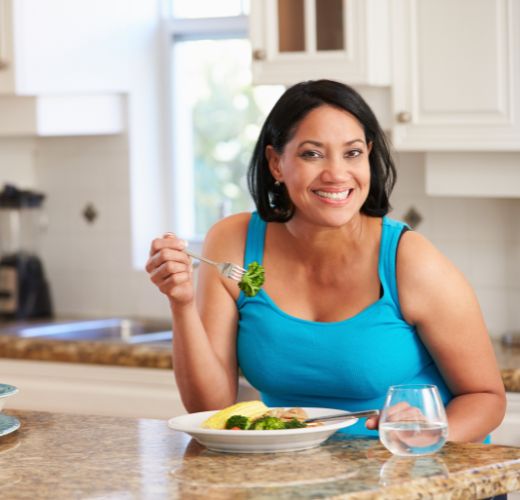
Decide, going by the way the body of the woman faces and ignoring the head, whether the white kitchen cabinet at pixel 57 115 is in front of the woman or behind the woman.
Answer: behind

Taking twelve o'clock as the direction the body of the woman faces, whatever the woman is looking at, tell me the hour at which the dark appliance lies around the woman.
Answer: The dark appliance is roughly at 5 o'clock from the woman.

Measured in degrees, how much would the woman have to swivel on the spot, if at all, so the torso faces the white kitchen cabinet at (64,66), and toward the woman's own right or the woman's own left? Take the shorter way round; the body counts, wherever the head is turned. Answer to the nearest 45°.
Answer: approximately 135° to the woman's own right

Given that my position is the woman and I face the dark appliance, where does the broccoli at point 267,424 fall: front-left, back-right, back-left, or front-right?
back-left

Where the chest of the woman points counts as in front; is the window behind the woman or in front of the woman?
behind

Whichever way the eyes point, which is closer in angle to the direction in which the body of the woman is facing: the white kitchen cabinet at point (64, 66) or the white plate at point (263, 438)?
the white plate

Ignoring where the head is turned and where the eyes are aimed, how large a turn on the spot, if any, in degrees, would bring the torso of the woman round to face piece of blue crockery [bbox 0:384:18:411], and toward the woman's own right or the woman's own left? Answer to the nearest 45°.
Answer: approximately 45° to the woman's own right
